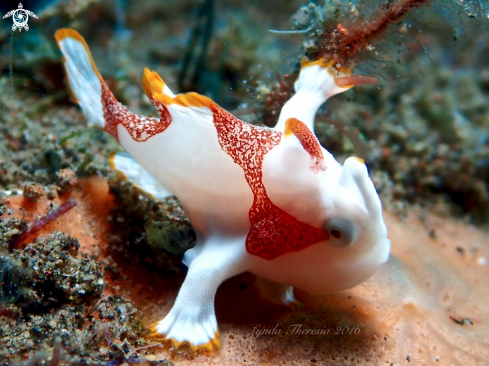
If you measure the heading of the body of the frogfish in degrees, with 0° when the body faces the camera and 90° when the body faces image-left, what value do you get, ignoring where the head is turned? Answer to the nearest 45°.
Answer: approximately 315°
